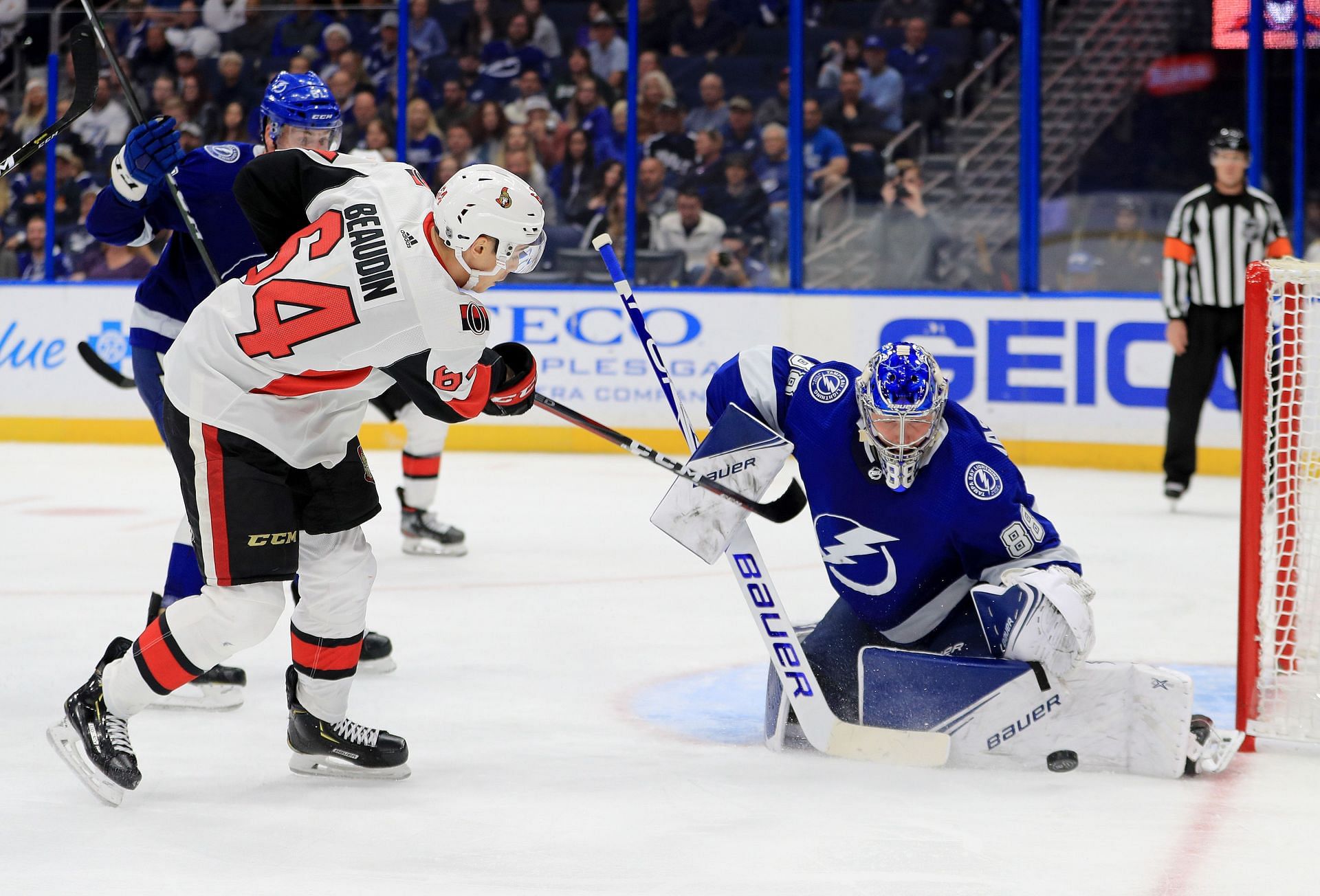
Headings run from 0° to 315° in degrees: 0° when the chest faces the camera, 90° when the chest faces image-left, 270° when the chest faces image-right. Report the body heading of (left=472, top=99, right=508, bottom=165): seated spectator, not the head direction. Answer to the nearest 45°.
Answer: approximately 0°

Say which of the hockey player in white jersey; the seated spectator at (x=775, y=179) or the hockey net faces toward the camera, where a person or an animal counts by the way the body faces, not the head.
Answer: the seated spectator

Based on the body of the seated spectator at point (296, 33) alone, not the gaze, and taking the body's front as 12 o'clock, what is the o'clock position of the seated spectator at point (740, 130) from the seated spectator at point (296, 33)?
the seated spectator at point (740, 130) is roughly at 10 o'clock from the seated spectator at point (296, 33).

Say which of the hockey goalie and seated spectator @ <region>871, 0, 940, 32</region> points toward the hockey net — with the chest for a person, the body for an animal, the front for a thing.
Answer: the seated spectator

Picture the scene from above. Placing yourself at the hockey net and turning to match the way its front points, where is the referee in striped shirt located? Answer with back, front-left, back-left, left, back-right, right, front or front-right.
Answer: right

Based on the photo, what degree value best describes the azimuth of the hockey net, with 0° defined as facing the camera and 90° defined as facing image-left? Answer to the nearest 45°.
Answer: approximately 90°

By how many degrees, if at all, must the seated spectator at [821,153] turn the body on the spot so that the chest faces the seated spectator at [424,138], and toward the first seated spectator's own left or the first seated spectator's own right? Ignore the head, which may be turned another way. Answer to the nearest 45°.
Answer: approximately 90° to the first seated spectator's own right
